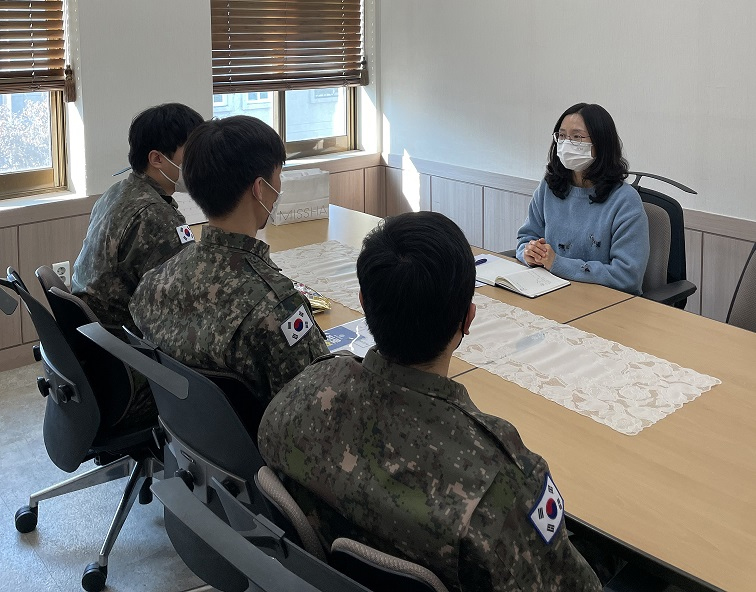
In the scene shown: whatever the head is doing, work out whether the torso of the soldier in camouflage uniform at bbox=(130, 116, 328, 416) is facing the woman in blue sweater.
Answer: yes

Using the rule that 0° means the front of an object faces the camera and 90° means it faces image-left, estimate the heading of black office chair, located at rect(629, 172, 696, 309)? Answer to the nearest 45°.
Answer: approximately 45°

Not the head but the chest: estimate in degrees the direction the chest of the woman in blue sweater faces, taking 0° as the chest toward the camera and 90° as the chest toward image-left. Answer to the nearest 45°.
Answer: approximately 45°

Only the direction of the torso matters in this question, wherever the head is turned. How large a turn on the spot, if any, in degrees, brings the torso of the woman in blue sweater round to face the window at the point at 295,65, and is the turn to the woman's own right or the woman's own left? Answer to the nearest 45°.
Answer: approximately 90° to the woman's own right

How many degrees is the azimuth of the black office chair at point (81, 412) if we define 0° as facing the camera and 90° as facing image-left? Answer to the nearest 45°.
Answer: approximately 225°

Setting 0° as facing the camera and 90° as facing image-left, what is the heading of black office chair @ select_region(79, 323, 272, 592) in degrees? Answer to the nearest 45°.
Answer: approximately 225°
